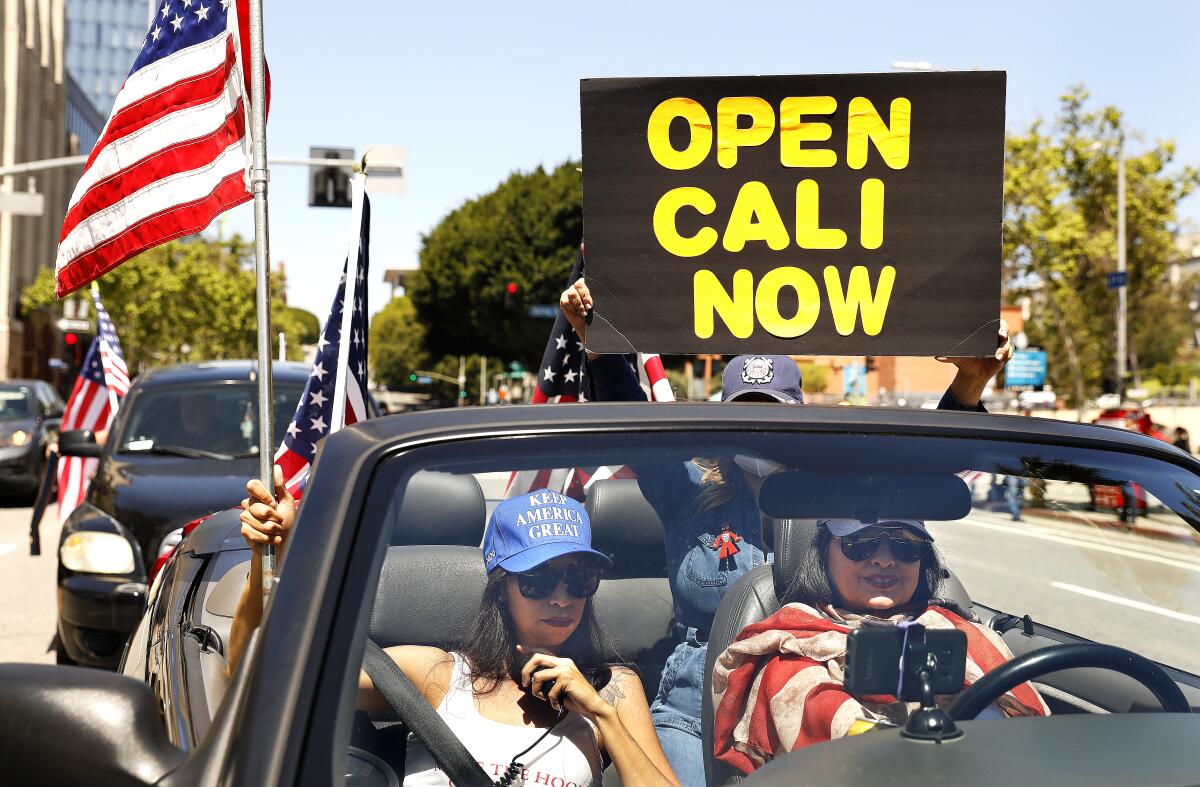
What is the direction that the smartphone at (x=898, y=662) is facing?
away from the camera

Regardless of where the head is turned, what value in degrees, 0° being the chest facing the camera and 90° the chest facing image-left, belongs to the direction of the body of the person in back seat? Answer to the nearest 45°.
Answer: approximately 0°

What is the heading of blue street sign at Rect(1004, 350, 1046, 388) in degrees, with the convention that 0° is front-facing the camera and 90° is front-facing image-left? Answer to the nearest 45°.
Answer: approximately 0°

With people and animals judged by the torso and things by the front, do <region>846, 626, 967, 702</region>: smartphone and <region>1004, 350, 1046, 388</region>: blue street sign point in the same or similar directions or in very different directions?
very different directions

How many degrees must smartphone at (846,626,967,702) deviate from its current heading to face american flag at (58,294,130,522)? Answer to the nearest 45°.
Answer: approximately 45° to its left

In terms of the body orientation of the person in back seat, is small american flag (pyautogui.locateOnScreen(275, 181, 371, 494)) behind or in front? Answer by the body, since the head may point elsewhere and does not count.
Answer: behind
